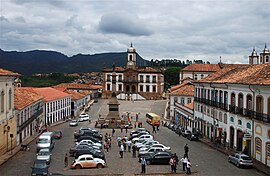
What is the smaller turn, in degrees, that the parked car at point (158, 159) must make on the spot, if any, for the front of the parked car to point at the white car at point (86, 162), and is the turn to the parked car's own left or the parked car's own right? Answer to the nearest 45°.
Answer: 0° — it already faces it

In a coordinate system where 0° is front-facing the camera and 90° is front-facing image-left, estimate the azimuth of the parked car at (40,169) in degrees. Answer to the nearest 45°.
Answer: approximately 0°

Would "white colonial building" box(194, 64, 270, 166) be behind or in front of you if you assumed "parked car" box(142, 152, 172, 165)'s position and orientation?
behind

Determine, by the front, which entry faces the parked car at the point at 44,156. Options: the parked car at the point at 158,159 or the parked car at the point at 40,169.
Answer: the parked car at the point at 158,159

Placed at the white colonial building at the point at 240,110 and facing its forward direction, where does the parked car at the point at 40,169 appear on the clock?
The parked car is roughly at 12 o'clock from the white colonial building.

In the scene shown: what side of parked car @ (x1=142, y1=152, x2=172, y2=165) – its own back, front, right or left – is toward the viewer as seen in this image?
left

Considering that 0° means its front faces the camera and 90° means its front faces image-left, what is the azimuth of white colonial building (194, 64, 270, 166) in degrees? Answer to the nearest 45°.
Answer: approximately 45°

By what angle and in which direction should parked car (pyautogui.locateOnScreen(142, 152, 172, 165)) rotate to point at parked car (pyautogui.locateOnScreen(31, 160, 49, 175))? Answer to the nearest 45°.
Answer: approximately 45° to its left

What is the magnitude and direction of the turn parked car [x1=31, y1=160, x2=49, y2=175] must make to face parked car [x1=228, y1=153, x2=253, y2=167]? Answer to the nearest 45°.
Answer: approximately 90° to its left

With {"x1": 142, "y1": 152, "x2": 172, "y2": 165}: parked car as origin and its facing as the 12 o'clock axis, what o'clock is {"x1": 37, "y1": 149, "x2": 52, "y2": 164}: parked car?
{"x1": 37, "y1": 149, "x2": 52, "y2": 164}: parked car is roughly at 12 o'clock from {"x1": 142, "y1": 152, "x2": 172, "y2": 165}: parked car.
